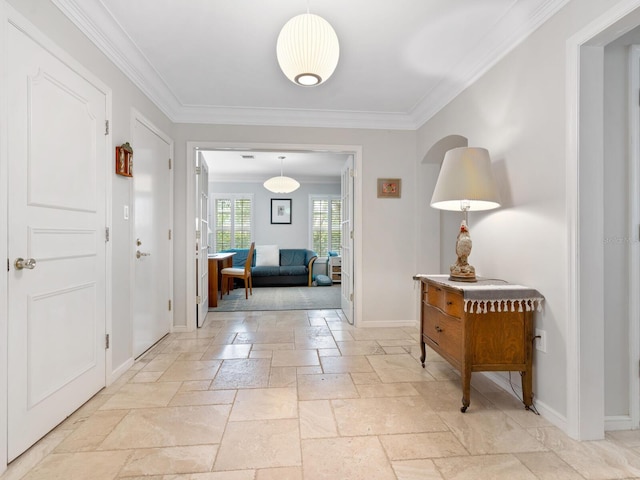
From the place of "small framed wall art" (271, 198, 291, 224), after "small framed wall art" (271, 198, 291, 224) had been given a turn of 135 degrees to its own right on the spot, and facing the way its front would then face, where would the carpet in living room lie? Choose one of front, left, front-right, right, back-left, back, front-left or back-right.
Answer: back-left

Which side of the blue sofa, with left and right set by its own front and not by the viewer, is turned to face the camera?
front

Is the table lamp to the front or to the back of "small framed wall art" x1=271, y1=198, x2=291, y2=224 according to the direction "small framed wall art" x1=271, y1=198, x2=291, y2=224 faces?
to the front

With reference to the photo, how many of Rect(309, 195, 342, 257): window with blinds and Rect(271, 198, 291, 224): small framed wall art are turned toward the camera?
2

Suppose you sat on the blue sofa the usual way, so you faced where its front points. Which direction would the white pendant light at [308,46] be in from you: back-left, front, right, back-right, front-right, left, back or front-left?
front

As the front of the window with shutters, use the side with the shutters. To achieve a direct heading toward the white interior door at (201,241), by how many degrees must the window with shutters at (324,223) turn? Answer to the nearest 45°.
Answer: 0° — it already faces it

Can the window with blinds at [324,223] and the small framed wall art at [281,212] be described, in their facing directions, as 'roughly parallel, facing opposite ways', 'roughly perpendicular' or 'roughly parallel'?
roughly parallel

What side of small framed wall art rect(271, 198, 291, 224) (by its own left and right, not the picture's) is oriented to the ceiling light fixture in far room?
front

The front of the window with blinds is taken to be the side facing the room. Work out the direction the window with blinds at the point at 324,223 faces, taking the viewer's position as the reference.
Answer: facing the viewer

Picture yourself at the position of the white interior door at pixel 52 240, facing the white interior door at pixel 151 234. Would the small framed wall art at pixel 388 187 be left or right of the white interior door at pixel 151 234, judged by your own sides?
right

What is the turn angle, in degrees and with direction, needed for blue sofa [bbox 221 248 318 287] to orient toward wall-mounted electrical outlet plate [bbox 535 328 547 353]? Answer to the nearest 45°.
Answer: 0° — it already faces it
